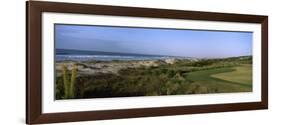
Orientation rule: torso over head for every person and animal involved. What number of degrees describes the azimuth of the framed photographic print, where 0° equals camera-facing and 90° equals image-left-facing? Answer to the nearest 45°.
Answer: approximately 315°
